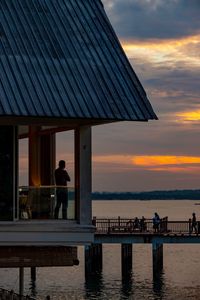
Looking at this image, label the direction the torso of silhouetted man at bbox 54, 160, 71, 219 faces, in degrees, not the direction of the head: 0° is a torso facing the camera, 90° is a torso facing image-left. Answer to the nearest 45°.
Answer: approximately 225°
